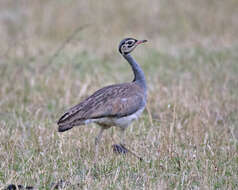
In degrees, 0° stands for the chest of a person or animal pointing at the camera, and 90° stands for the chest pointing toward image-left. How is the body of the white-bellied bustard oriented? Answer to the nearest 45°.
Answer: approximately 270°
